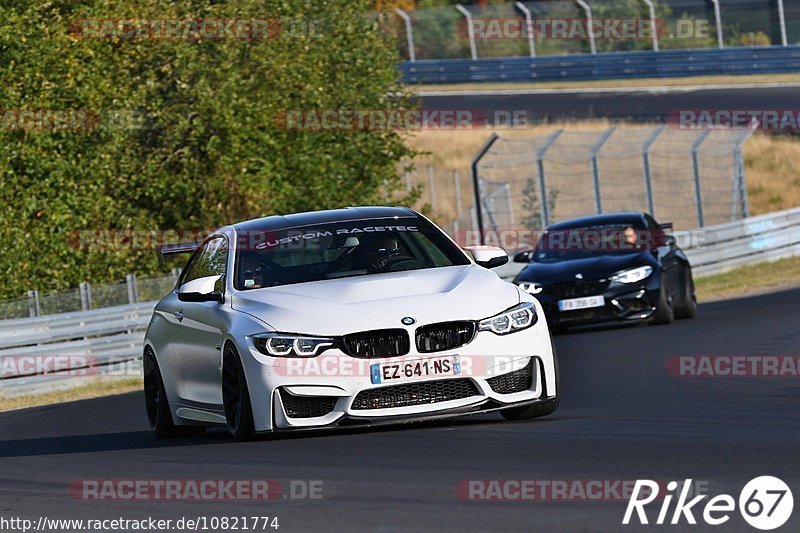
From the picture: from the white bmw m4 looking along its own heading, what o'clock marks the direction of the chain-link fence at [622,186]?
The chain-link fence is roughly at 8 o'clock from the white bmw m4.

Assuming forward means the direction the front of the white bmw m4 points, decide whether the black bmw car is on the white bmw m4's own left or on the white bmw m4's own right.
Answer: on the white bmw m4's own left

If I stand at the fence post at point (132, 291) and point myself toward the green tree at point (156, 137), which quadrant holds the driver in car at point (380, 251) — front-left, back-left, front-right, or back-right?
back-right

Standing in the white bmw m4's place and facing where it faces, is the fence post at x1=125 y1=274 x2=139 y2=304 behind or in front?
behind

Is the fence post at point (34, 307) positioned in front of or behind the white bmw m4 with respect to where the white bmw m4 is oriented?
behind

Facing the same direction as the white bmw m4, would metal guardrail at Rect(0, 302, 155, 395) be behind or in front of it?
behind

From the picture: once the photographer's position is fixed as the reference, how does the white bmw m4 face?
facing the viewer and to the right of the viewer

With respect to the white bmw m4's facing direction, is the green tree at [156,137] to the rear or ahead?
to the rear

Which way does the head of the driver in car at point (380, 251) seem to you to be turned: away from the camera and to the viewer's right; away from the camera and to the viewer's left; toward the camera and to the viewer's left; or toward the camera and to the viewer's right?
toward the camera and to the viewer's right

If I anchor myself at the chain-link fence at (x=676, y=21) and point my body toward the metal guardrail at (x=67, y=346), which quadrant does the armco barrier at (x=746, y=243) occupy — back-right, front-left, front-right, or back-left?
front-left
